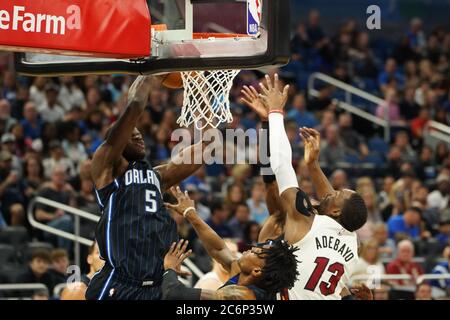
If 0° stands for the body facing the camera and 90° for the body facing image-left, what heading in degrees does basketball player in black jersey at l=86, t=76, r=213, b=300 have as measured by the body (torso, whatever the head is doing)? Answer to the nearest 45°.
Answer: approximately 315°

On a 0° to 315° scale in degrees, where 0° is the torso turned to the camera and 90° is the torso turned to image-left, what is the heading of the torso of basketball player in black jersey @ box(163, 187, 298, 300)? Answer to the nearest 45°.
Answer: approximately 90°

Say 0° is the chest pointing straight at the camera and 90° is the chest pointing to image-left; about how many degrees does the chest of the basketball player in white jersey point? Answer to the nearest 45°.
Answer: approximately 135°

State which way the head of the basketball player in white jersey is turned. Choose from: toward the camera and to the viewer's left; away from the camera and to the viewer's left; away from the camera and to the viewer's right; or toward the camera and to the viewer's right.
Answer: away from the camera and to the viewer's left

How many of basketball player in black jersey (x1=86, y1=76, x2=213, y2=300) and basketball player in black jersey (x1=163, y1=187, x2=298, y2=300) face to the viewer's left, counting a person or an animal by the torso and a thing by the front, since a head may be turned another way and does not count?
1

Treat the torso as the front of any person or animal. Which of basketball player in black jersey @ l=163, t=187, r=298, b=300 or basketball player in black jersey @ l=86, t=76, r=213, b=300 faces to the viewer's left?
basketball player in black jersey @ l=163, t=187, r=298, b=300

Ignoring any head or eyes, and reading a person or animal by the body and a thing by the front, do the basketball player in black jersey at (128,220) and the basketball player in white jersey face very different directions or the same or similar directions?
very different directions

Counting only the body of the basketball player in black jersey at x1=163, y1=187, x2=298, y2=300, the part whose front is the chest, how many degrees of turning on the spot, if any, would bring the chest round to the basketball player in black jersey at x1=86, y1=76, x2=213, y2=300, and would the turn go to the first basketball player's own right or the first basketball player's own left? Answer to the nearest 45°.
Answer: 0° — they already face them
